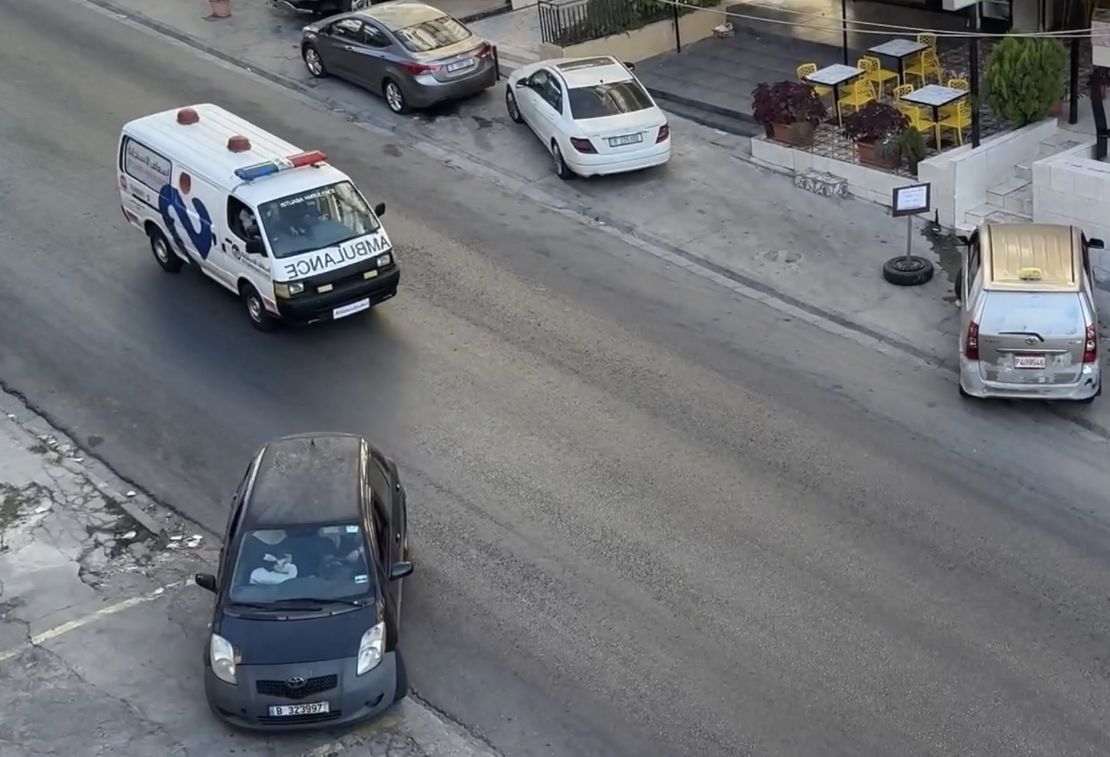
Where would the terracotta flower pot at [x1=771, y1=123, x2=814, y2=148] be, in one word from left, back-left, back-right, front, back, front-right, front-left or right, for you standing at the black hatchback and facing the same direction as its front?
back-left

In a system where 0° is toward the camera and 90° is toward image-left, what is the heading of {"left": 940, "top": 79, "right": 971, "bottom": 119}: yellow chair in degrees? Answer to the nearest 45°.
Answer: approximately 45°

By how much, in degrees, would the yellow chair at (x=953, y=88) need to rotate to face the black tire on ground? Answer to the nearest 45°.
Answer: approximately 45° to its left

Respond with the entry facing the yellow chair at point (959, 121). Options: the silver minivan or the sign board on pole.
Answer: the silver minivan

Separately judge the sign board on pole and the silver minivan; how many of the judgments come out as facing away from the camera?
1

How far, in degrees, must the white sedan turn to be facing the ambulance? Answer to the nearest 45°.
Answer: approximately 90° to its left

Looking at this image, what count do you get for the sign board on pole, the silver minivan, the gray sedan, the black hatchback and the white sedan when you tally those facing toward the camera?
2

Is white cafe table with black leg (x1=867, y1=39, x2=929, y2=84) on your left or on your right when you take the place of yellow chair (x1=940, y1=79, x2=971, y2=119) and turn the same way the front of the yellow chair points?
on your right

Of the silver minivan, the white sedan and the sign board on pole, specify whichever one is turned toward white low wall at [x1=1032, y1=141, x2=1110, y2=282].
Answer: the silver minivan

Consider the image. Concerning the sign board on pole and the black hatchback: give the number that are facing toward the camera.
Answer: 2

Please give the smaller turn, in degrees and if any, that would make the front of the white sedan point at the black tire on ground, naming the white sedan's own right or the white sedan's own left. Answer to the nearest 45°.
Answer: approximately 180°

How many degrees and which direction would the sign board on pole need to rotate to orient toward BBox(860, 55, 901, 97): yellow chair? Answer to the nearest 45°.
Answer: approximately 180°
